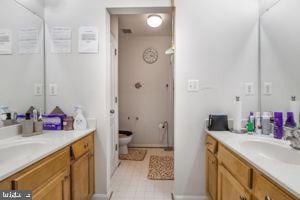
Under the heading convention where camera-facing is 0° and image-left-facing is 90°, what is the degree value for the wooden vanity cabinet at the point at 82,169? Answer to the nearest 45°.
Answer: approximately 315°

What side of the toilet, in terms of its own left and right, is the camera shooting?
right

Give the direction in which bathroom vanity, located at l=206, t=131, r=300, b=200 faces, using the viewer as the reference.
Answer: facing the viewer and to the left of the viewer

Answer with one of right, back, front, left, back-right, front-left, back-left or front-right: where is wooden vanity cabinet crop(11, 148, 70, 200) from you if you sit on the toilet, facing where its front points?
right

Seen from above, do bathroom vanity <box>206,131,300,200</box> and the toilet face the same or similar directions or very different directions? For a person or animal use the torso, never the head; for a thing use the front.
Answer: very different directions

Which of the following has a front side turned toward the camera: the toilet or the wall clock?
the wall clock

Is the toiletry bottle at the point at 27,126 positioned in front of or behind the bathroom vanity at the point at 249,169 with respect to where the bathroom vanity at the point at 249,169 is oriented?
in front

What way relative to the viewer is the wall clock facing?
toward the camera

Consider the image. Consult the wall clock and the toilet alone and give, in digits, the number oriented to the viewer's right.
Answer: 1

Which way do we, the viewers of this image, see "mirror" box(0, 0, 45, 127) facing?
facing the viewer and to the right of the viewer

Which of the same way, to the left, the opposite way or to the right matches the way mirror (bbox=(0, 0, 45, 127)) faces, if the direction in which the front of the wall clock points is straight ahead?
to the left

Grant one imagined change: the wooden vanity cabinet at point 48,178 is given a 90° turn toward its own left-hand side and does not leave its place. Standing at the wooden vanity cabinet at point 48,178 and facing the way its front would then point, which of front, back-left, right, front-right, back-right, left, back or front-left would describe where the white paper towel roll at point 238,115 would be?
front-right

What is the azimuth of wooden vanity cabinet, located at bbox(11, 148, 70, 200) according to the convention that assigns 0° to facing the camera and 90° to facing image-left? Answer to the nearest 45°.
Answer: approximately 315°

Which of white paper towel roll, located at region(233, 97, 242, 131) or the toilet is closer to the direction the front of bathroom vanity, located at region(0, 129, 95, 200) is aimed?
the white paper towel roll

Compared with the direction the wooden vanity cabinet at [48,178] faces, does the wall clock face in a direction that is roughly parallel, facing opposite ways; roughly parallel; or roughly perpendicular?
roughly perpendicular
